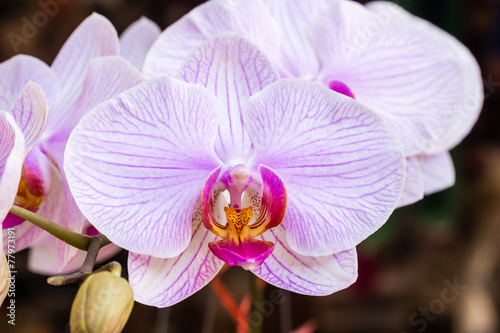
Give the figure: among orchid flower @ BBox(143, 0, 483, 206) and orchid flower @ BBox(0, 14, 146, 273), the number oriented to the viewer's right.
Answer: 0

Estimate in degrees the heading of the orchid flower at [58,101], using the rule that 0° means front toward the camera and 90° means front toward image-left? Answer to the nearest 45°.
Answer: approximately 45°

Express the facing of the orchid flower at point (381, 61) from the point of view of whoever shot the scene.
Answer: facing the viewer
